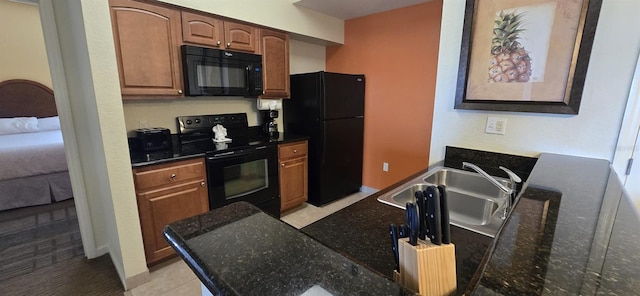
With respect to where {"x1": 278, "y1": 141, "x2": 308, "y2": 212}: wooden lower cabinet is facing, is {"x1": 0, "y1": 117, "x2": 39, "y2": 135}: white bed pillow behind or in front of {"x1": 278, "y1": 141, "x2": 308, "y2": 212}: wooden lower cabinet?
behind

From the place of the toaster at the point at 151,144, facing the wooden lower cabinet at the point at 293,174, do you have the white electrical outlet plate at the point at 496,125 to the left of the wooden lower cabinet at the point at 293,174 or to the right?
right

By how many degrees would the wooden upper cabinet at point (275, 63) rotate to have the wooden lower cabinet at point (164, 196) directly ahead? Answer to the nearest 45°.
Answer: approximately 90° to its right

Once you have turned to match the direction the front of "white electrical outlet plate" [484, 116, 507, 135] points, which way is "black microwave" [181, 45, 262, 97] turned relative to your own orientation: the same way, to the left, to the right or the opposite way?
to the left

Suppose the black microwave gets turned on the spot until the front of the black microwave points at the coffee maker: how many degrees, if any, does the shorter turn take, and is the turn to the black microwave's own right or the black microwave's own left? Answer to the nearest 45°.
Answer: approximately 90° to the black microwave's own left
